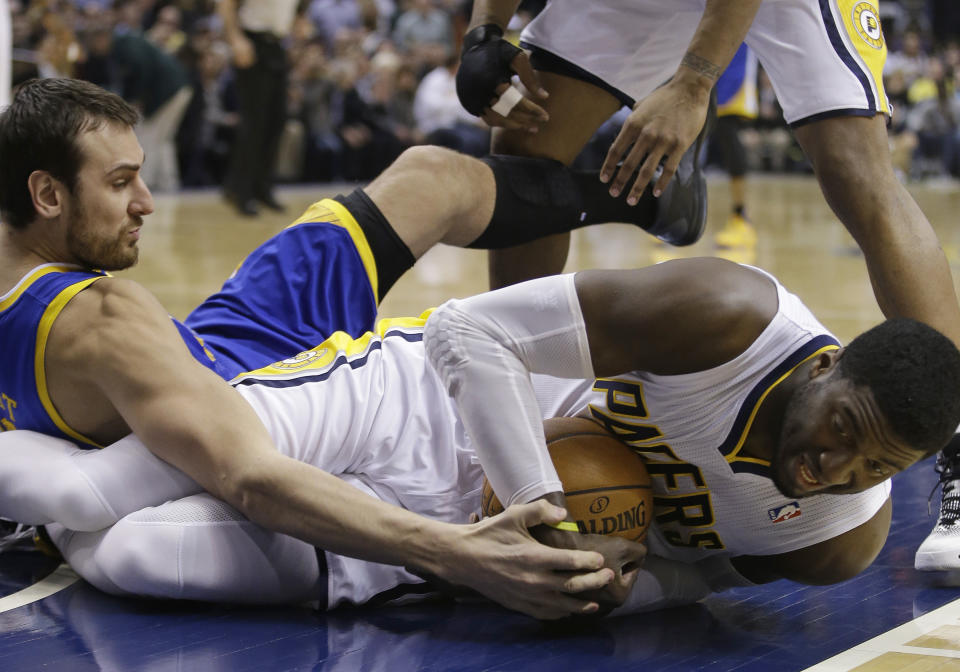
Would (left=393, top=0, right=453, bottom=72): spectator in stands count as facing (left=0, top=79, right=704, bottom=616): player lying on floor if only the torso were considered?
yes

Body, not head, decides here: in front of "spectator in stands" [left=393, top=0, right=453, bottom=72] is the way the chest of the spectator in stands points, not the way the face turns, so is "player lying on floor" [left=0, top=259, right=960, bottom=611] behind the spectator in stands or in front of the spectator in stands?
in front

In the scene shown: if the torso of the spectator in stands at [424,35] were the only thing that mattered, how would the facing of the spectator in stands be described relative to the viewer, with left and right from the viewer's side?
facing the viewer

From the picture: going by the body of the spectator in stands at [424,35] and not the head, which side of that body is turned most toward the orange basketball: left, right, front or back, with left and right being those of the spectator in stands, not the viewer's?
front
